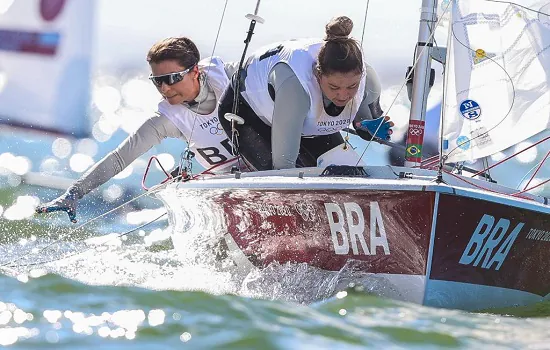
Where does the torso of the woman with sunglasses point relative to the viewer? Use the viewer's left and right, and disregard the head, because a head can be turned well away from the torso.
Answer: facing the viewer and to the left of the viewer

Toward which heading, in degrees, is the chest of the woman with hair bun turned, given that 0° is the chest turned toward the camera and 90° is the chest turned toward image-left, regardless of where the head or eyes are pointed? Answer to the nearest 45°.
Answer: approximately 315°

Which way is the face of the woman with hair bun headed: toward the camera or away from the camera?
toward the camera

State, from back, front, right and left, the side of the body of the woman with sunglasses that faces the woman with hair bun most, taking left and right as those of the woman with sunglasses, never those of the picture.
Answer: left

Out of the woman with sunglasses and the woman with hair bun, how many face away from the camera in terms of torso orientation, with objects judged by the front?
0

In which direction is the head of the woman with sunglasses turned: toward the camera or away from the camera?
toward the camera

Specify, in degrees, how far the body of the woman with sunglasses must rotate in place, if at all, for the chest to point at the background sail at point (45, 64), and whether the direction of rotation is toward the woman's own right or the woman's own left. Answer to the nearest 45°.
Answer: approximately 90° to the woman's own right
